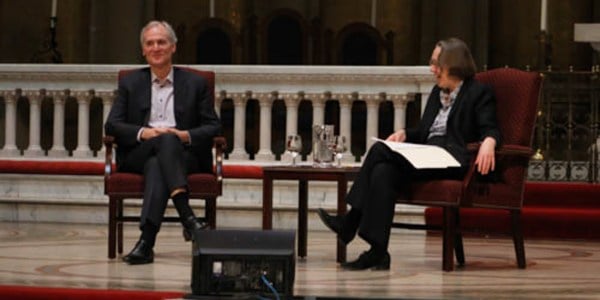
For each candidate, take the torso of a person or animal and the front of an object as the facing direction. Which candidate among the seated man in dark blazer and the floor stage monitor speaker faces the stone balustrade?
the floor stage monitor speaker

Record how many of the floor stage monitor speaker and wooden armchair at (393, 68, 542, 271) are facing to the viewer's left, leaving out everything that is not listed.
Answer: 1

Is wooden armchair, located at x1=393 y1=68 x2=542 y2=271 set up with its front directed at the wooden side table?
yes

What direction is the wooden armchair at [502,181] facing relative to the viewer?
to the viewer's left

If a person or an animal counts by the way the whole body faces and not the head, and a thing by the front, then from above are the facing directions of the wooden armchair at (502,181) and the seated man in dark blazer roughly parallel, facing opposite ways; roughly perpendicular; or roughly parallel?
roughly perpendicular

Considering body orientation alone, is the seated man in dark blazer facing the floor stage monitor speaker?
yes

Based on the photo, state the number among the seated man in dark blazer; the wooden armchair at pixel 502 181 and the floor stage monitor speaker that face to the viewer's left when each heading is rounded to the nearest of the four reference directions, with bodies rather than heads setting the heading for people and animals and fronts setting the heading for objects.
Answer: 1

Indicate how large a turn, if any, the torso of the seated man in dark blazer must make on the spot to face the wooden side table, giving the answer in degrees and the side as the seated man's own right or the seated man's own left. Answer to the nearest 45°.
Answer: approximately 90° to the seated man's own left

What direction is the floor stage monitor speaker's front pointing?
away from the camera

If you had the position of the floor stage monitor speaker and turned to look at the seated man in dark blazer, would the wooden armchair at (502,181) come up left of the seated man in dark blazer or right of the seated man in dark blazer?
right

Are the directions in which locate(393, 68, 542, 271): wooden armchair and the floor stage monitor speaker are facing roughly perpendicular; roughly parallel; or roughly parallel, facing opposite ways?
roughly perpendicular

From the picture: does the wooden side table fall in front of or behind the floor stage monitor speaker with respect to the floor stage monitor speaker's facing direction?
in front

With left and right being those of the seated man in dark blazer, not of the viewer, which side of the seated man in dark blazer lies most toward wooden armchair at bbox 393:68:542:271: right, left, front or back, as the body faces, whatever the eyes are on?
left

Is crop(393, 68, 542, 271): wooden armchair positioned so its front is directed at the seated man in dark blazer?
yes
